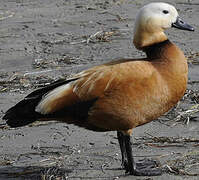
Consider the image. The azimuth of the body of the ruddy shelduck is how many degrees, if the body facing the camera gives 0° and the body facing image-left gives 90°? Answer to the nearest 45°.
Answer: approximately 270°
